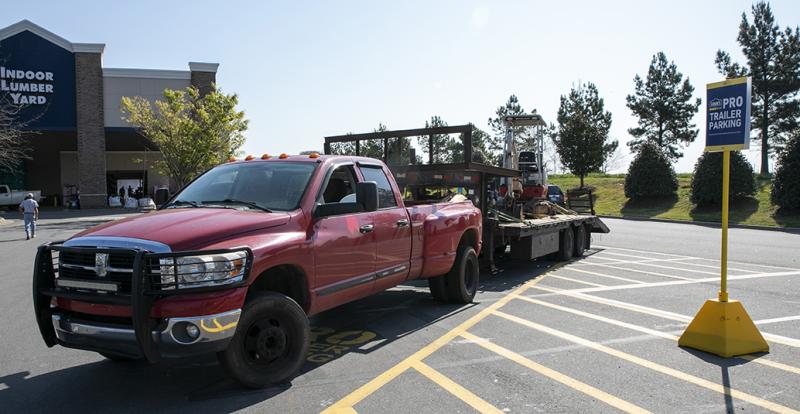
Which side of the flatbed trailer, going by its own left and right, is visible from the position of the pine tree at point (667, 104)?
back

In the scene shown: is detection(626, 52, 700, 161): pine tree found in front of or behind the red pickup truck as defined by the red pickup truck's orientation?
behind

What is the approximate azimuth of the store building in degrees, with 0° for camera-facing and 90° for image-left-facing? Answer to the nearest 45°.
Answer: approximately 0°

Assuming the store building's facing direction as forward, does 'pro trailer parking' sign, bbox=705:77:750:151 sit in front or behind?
in front

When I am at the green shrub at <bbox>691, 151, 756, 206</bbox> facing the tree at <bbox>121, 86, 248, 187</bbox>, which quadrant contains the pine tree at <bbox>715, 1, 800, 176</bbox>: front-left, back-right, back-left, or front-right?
back-right

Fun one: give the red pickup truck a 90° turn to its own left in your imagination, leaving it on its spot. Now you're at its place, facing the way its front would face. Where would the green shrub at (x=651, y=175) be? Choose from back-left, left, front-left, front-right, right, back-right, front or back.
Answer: left

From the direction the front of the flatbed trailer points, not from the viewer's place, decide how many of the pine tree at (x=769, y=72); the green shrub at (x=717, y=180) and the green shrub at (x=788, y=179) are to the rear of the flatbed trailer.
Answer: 3

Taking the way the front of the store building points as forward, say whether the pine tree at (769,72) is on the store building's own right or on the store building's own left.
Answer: on the store building's own left

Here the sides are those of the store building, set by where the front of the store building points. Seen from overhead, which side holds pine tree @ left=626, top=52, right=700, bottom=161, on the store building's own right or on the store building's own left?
on the store building's own left

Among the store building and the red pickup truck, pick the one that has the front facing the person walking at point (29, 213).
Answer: the store building

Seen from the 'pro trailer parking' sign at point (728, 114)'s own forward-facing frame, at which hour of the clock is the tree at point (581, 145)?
The tree is roughly at 4 o'clock from the 'pro trailer parking' sign.

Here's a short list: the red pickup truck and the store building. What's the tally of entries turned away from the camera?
0

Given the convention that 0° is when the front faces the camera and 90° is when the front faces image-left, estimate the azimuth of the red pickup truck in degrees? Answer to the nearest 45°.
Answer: approximately 45°

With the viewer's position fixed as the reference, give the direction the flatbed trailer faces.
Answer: facing the viewer and to the left of the viewer

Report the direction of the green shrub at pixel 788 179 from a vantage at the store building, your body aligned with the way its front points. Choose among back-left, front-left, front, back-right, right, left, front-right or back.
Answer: front-left
